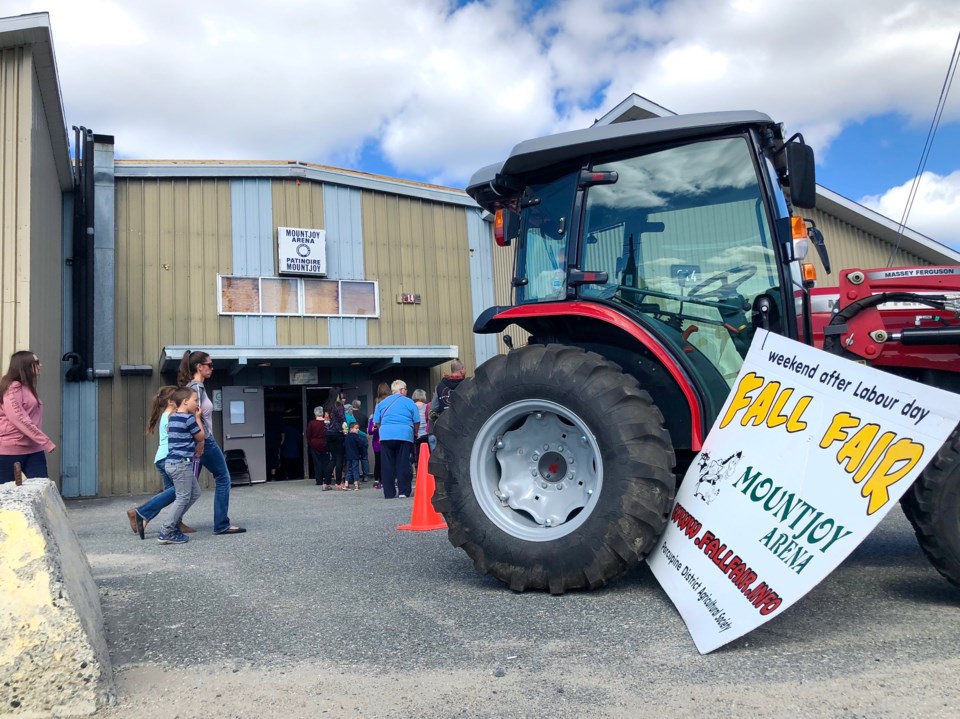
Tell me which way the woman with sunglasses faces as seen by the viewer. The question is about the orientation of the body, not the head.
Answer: to the viewer's right

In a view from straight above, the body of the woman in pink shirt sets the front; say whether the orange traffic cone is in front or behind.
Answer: in front

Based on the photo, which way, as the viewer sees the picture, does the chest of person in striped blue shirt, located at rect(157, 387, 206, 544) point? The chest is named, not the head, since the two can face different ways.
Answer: to the viewer's right

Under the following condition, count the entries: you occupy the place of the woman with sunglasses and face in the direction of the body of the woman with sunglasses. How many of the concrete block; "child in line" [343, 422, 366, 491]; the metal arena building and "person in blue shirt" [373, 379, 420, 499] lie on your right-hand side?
1

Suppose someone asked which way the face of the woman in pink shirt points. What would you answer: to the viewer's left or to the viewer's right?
to the viewer's right

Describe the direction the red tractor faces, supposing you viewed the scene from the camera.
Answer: facing to the right of the viewer

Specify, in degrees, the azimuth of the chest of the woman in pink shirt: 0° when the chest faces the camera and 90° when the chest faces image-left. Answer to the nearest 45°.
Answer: approximately 270°

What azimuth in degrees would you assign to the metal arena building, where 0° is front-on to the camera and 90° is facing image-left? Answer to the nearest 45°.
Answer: approximately 0°

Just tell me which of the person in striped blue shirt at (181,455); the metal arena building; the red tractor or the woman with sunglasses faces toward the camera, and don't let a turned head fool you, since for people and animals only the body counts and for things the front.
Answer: the metal arena building

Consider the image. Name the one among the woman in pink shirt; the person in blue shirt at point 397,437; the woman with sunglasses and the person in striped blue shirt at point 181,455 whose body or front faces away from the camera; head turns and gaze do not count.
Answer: the person in blue shirt

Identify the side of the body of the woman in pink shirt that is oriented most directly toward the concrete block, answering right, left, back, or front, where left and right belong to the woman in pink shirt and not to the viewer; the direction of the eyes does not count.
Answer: right

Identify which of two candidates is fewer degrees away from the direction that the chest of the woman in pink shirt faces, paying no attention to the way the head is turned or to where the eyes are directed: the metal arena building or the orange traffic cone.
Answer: the orange traffic cone
